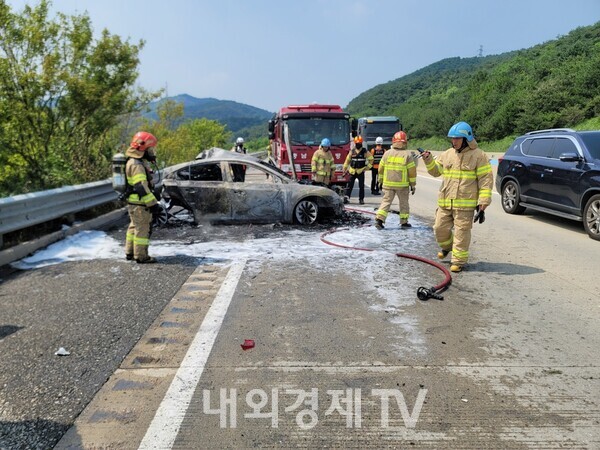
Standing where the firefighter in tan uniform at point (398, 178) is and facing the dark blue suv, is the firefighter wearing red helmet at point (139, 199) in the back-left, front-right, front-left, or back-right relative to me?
back-right

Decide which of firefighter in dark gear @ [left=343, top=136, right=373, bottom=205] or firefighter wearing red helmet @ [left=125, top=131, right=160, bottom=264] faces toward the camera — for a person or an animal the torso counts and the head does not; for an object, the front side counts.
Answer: the firefighter in dark gear

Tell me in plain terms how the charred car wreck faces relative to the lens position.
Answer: facing to the right of the viewer

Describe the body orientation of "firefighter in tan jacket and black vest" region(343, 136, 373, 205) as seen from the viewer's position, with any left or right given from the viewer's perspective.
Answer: facing the viewer

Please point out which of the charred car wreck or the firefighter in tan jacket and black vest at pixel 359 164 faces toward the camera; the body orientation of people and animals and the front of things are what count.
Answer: the firefighter in tan jacket and black vest

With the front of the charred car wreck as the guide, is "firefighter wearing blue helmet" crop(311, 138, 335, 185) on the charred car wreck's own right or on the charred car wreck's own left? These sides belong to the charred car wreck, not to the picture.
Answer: on the charred car wreck's own left

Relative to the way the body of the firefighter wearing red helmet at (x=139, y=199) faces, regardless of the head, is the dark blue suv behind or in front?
in front

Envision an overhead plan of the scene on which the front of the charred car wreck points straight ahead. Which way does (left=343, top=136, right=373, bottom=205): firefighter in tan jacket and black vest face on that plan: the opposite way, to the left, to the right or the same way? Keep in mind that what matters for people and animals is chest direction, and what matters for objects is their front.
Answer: to the right

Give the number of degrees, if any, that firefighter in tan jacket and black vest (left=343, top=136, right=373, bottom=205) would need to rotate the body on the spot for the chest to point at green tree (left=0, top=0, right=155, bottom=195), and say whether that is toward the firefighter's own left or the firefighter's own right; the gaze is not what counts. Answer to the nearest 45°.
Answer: approximately 45° to the firefighter's own right

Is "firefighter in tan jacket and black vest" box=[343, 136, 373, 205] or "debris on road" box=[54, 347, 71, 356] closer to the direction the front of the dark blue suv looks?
the debris on road

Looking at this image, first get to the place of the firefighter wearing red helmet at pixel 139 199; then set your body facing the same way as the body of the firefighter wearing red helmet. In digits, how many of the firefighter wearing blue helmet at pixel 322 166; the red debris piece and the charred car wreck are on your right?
1

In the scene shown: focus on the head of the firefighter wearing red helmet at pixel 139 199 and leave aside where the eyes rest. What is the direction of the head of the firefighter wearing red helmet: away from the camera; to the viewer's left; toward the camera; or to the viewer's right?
to the viewer's right

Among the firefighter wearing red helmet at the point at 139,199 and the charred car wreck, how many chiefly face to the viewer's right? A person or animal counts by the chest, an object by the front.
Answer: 2

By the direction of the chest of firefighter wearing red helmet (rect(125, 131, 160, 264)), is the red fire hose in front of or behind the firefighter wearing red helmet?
in front

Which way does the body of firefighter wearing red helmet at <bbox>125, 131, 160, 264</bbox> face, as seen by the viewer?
to the viewer's right

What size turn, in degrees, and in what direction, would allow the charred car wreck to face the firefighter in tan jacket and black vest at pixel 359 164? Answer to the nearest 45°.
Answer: approximately 45° to its left

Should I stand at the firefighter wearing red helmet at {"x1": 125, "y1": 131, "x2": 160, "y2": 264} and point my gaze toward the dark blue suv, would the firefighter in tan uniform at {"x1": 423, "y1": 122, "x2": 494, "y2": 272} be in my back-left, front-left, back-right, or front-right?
front-right

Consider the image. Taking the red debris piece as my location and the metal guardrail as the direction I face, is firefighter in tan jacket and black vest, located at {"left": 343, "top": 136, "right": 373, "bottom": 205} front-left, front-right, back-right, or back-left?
front-right

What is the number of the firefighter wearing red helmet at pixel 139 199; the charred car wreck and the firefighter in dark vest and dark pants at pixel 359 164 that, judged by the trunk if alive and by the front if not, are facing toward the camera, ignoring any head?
1
